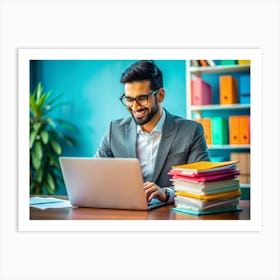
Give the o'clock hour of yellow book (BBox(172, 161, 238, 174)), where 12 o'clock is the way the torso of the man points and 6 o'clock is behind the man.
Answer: The yellow book is roughly at 10 o'clock from the man.

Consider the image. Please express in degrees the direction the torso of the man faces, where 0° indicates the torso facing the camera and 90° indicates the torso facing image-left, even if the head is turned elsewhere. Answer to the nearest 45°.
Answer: approximately 45°

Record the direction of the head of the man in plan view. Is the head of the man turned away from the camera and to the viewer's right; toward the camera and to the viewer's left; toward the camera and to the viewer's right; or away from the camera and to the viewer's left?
toward the camera and to the viewer's left

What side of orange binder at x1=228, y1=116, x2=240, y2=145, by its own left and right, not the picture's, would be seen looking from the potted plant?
right

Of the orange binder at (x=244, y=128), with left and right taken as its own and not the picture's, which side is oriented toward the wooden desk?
front

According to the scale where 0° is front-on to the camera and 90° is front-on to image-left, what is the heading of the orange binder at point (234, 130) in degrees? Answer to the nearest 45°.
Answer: approximately 0°

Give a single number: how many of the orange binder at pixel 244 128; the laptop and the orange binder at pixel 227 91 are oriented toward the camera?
2

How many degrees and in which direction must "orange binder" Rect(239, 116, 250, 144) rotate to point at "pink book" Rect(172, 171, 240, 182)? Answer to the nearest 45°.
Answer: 0° — it already faces it

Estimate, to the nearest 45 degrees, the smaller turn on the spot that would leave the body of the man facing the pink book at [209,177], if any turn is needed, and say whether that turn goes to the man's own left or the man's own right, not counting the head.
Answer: approximately 45° to the man's own left

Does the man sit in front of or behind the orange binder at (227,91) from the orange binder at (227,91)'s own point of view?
in front

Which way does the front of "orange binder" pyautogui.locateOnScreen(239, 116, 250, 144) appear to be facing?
toward the camera

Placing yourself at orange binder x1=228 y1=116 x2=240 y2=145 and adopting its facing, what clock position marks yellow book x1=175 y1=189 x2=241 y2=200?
The yellow book is roughly at 12 o'clock from the orange binder.

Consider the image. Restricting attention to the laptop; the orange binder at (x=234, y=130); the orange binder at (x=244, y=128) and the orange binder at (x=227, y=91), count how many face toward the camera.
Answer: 3
